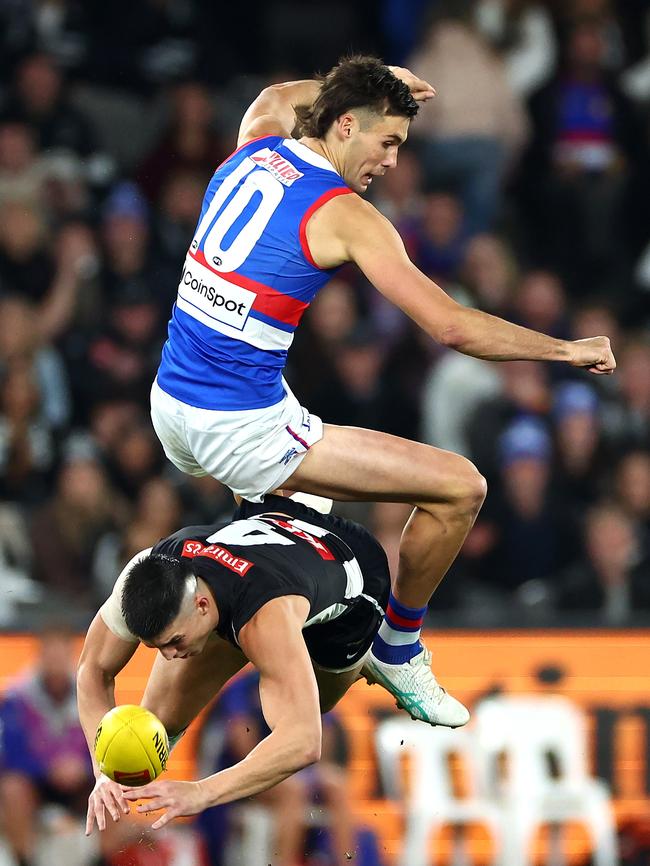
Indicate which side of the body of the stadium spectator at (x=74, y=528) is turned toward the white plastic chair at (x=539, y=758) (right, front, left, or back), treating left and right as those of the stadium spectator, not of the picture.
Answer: left

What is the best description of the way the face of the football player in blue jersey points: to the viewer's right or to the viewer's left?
to the viewer's right

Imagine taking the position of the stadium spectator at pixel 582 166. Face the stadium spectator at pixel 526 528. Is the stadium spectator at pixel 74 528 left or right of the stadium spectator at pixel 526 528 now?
right

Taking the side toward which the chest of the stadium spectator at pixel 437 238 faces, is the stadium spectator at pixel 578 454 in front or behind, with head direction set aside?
in front

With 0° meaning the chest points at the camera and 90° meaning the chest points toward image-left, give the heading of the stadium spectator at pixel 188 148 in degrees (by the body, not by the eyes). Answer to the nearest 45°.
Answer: approximately 0°

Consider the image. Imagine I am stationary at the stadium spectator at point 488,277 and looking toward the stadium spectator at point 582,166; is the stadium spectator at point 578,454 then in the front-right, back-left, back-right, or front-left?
back-right

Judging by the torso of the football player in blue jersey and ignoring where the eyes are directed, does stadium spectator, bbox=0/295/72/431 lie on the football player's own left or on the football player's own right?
on the football player's own left
